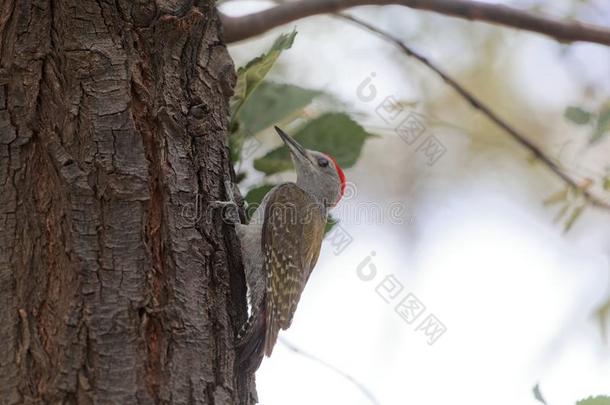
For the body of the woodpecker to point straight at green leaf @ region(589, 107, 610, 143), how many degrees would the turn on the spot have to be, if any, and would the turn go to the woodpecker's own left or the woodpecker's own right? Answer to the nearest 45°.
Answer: approximately 180°

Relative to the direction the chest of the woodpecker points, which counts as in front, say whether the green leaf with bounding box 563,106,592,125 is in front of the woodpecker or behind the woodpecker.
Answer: behind

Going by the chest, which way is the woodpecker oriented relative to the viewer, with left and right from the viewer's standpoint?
facing to the left of the viewer

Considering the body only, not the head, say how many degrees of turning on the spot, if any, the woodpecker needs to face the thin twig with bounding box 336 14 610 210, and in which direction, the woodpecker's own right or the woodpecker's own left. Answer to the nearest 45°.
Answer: approximately 180°

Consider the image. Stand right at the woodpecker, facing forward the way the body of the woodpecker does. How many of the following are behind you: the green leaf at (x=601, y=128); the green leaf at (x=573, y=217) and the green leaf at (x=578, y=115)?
3

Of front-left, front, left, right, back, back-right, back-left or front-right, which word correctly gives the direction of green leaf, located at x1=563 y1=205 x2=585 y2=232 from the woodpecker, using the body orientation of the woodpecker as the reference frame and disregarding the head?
back
